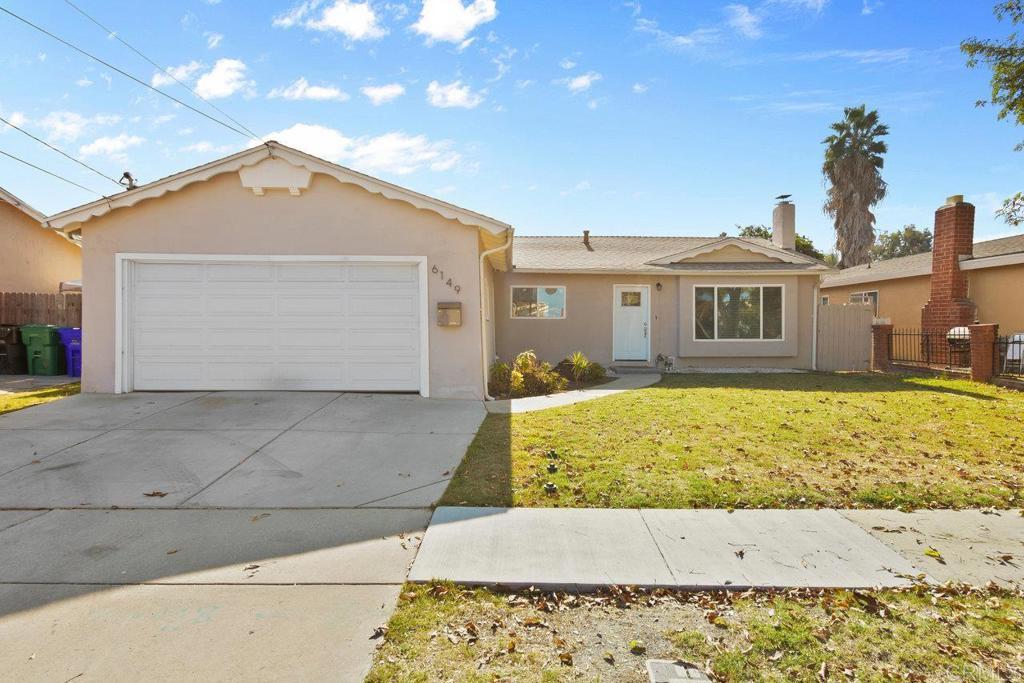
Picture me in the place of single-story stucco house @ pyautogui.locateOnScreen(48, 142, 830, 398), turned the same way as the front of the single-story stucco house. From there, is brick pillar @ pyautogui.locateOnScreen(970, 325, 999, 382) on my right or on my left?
on my left

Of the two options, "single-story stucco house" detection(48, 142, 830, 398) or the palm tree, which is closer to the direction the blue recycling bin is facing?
the single-story stucco house

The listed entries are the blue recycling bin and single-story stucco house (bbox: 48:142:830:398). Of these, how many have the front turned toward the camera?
2

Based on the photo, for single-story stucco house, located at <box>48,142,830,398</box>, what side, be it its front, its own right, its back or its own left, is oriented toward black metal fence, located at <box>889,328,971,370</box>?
left

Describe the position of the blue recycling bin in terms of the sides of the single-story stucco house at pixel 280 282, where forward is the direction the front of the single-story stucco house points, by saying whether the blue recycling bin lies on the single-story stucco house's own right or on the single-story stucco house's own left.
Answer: on the single-story stucco house's own right

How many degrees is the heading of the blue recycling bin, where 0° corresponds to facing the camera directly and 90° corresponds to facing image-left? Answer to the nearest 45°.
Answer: approximately 0°

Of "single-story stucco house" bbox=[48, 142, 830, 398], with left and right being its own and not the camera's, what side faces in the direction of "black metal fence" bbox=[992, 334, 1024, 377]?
left

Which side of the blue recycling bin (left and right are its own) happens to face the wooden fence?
back

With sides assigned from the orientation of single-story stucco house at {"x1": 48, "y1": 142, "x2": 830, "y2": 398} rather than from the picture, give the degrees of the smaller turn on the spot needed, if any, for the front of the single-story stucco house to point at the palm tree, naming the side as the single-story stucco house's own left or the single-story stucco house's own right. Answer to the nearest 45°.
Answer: approximately 135° to the single-story stucco house's own left
